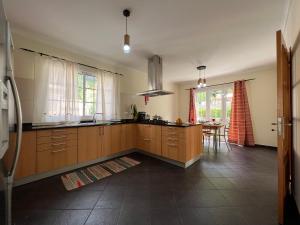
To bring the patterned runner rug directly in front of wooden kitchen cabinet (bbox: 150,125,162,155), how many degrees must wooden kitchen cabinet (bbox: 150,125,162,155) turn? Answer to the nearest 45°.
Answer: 0° — it already faces it

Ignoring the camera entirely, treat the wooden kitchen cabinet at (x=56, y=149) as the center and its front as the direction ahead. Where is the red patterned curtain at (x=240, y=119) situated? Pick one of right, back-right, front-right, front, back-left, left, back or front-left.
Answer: front-left

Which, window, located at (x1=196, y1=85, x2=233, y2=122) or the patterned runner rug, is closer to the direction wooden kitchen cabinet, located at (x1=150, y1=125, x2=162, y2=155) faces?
the patterned runner rug

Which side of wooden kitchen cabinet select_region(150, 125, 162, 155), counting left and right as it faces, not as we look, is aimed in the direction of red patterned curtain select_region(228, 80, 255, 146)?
back

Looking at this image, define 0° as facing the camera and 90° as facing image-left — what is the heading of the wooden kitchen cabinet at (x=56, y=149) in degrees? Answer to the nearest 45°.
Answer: approximately 315°

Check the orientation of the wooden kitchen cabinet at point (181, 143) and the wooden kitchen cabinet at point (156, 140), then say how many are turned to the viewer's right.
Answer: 0

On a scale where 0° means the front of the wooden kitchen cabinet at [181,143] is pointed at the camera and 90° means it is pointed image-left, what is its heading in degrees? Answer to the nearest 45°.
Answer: approximately 45°

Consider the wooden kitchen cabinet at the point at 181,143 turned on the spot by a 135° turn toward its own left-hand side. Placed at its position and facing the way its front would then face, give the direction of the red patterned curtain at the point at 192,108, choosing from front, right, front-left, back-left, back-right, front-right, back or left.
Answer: left

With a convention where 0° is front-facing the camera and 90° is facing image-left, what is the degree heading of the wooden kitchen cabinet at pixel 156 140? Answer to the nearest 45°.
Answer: approximately 45°

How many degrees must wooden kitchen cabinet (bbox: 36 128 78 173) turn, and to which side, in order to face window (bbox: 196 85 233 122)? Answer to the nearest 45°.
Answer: approximately 45° to its left

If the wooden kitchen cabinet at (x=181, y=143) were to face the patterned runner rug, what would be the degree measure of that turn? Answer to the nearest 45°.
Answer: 0° — it already faces it

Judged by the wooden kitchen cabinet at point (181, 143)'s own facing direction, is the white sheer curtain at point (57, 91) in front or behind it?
in front

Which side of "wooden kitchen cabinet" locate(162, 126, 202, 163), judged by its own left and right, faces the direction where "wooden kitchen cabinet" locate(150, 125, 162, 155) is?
right

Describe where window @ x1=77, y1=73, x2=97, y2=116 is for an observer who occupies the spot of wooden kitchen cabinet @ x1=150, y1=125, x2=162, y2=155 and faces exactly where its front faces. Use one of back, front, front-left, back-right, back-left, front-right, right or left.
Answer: front-right
